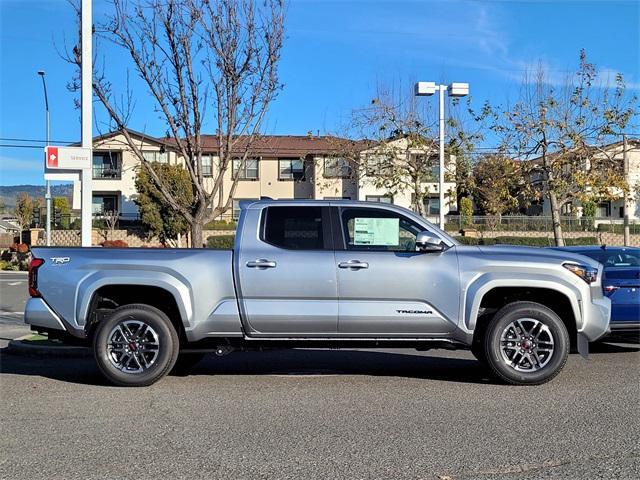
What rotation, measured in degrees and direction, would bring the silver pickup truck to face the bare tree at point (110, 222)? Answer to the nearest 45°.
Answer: approximately 90° to its left

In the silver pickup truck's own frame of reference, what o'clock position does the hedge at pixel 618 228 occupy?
The hedge is roughly at 10 o'clock from the silver pickup truck.

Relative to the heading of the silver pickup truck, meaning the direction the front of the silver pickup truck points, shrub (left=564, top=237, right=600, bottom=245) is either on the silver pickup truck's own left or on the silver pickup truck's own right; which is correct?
on the silver pickup truck's own left

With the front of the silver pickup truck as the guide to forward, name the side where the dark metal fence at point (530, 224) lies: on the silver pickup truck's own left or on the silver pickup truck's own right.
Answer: on the silver pickup truck's own left

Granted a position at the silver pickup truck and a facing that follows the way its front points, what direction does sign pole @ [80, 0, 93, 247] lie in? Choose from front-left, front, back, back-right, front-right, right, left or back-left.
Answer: back-left

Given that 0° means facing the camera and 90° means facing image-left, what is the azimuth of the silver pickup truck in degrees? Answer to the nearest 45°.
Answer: approximately 270°

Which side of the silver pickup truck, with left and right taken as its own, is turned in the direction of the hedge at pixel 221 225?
left
